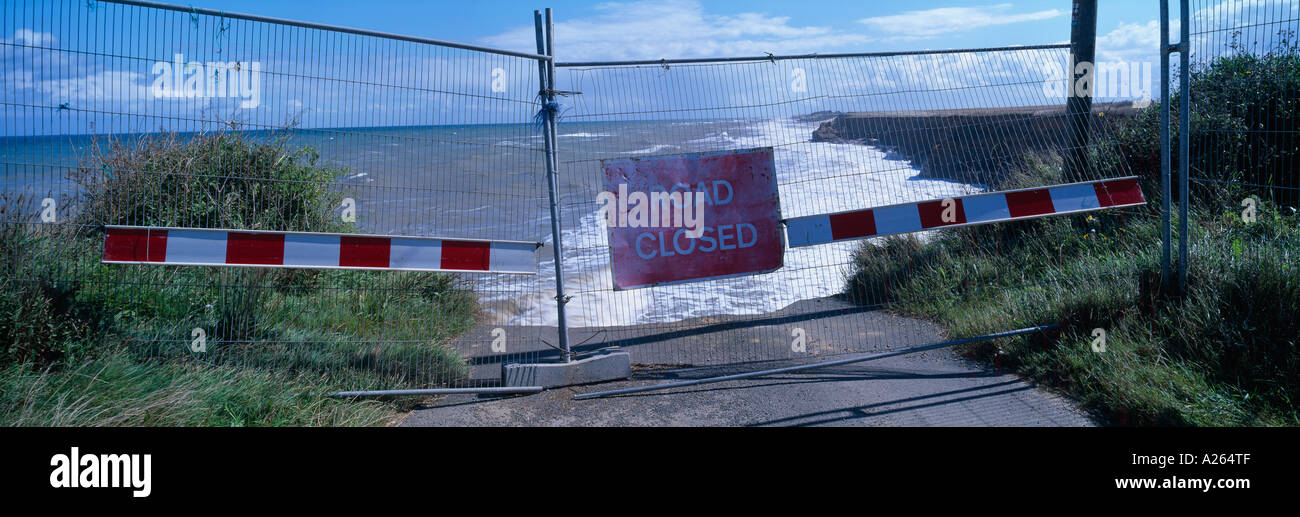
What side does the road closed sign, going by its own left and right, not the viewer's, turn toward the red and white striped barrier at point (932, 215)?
left

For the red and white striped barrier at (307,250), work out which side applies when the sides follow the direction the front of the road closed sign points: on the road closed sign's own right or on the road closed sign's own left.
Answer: on the road closed sign's own right

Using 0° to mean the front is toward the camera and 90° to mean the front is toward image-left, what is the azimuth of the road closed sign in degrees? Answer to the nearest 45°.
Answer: approximately 0°
